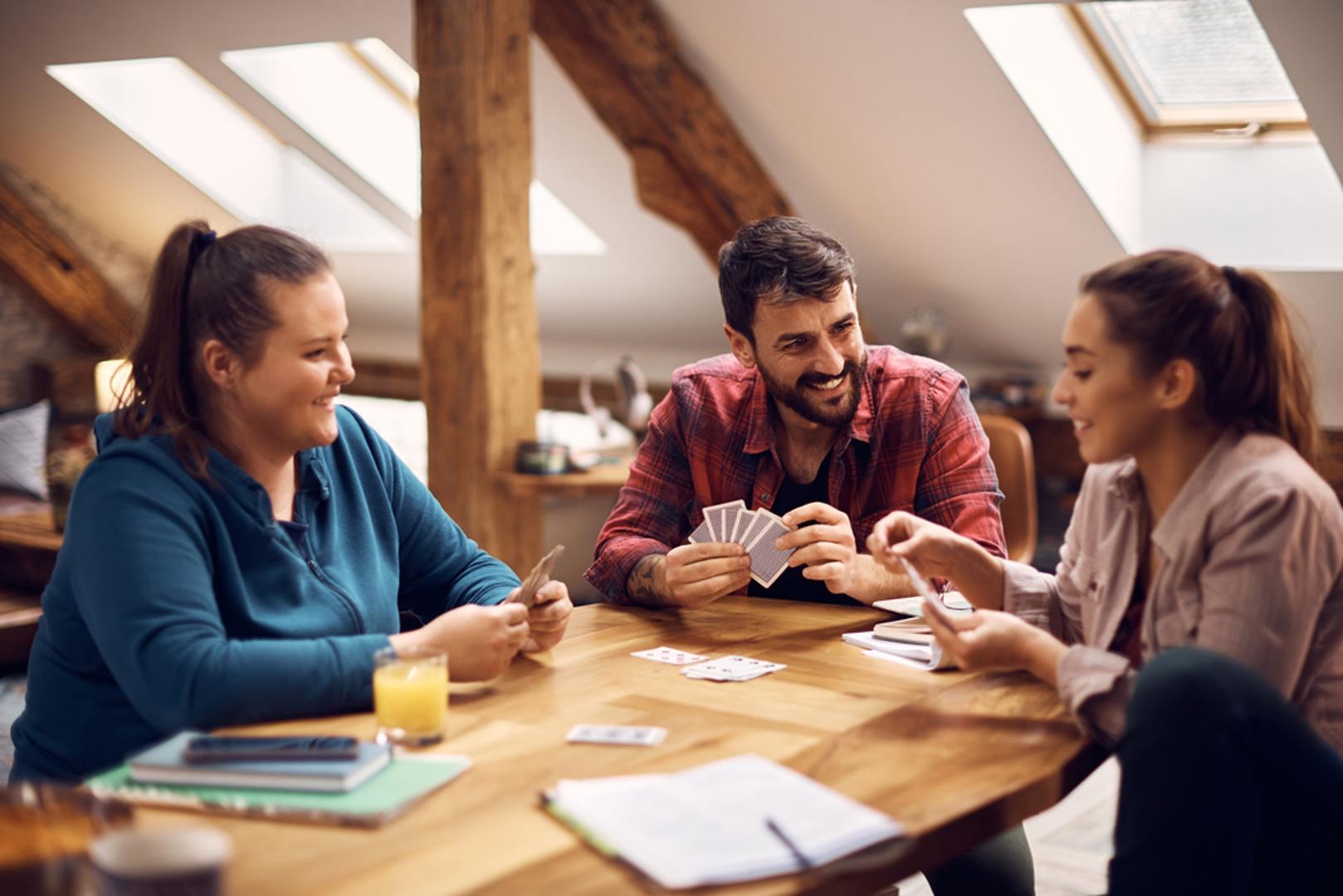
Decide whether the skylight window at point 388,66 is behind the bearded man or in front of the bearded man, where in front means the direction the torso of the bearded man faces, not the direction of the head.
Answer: behind

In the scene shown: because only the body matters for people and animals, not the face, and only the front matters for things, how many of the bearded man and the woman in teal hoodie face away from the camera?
0

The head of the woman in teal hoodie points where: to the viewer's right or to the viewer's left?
to the viewer's right

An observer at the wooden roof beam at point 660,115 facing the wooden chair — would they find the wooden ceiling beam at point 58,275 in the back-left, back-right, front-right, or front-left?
back-right

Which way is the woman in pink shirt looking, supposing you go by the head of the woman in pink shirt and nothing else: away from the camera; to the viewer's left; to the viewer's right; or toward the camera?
to the viewer's left

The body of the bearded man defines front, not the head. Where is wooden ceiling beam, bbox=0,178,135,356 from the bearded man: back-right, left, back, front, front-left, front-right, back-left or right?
back-right

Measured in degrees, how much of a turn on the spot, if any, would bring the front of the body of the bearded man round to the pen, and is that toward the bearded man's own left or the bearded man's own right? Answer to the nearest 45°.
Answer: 0° — they already face it

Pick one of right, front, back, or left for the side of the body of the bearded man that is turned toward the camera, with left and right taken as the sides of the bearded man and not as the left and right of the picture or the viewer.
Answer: front

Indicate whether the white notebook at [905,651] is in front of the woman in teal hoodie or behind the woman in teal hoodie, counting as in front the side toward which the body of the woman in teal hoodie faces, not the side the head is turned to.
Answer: in front

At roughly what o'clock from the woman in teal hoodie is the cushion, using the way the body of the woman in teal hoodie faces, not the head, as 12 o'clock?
The cushion is roughly at 7 o'clock from the woman in teal hoodie.

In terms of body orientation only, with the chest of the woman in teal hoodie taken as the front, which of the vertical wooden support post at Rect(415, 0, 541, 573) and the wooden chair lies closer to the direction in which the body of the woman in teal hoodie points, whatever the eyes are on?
the wooden chair

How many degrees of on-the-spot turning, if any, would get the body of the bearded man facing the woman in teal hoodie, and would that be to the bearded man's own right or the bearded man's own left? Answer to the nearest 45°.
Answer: approximately 45° to the bearded man's own right

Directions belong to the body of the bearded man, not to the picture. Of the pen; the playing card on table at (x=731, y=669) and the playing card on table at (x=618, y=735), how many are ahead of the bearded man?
3

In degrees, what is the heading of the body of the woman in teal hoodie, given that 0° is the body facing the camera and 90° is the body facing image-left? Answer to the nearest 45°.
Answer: approximately 315°

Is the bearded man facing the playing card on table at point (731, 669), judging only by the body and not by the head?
yes
